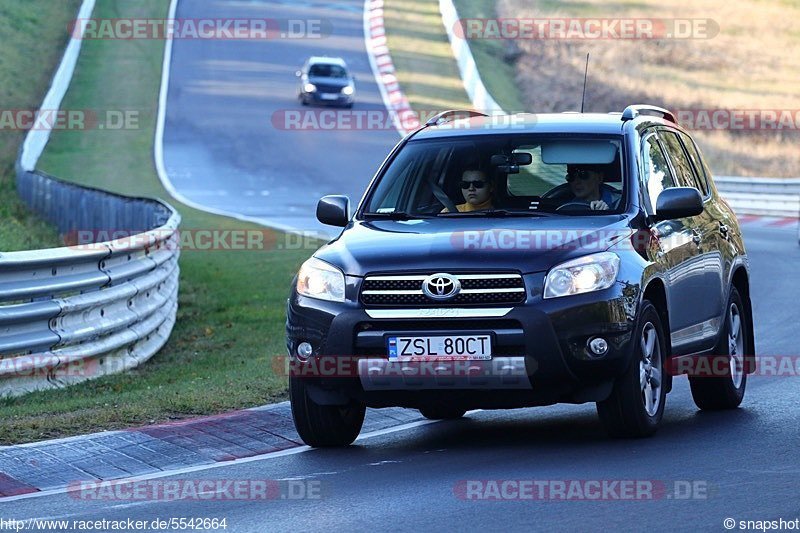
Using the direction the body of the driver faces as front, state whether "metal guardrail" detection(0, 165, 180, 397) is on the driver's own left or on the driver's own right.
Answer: on the driver's own right

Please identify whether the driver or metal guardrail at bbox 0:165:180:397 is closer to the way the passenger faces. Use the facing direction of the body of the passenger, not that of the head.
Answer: the metal guardrail

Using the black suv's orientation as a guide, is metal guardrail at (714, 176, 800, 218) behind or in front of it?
behind

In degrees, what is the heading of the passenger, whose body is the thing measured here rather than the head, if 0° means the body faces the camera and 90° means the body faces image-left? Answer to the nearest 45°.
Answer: approximately 45°

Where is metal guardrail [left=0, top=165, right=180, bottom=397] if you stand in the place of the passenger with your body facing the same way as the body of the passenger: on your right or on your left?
on your right

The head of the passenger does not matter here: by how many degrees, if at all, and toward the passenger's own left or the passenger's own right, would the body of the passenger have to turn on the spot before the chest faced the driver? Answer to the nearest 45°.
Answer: approximately 135° to the passenger's own left

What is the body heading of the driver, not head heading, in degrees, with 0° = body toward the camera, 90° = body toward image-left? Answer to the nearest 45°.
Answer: approximately 45°

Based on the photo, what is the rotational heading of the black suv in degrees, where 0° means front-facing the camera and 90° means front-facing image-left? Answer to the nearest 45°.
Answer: approximately 45°
